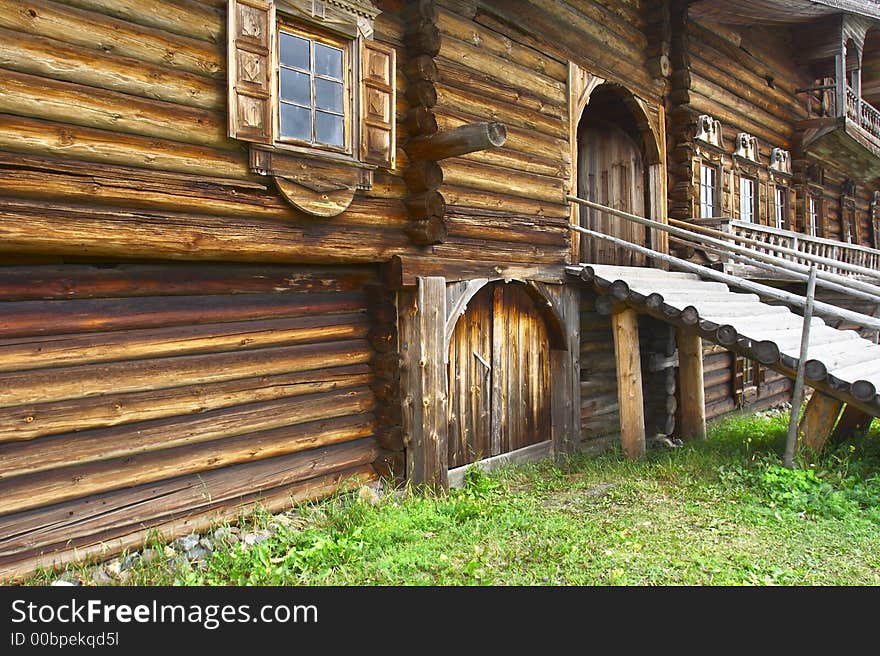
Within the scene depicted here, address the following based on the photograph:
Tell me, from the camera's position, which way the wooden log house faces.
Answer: facing the viewer and to the right of the viewer
